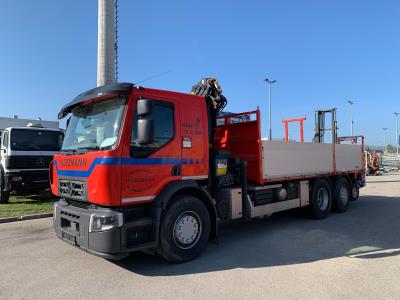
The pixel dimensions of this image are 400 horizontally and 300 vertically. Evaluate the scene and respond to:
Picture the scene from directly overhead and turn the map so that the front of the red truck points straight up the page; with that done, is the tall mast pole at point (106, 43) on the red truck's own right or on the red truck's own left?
on the red truck's own right

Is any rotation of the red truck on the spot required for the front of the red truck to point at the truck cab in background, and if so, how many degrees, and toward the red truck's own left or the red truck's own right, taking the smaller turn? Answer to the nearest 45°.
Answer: approximately 90° to the red truck's own right

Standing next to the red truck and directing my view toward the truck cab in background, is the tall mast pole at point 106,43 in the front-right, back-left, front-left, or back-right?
front-right
